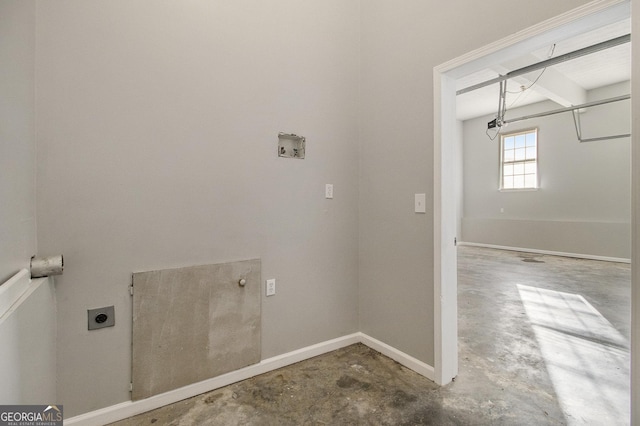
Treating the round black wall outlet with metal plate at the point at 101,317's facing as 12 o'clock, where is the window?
The window is roughly at 9 o'clock from the round black wall outlet with metal plate.

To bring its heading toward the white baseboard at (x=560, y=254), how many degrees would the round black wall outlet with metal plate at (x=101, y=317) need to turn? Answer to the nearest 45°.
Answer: approximately 90° to its left

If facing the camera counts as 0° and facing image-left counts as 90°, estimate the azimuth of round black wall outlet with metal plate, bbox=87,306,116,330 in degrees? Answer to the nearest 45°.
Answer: approximately 0°

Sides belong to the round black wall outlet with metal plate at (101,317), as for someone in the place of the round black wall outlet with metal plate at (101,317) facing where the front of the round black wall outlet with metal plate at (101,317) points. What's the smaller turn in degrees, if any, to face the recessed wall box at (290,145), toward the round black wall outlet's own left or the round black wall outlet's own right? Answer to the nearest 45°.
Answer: approximately 90° to the round black wall outlet's own left

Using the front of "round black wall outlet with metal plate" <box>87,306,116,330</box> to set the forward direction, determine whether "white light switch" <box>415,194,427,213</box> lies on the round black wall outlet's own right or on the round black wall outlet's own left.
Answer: on the round black wall outlet's own left

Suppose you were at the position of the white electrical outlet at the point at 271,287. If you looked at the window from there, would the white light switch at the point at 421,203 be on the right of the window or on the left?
right

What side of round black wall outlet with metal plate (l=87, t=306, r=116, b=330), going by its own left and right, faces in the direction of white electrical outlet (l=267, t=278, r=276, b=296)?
left
